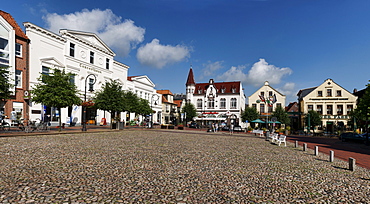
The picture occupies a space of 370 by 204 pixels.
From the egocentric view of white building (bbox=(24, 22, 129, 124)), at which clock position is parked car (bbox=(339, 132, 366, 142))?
The parked car is roughly at 12 o'clock from the white building.

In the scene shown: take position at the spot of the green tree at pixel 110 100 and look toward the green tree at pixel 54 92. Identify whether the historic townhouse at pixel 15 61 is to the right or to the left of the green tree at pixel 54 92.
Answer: right

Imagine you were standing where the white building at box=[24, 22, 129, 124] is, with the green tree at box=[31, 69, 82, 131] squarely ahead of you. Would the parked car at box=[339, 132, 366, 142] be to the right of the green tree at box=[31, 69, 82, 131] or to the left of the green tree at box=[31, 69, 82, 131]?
left

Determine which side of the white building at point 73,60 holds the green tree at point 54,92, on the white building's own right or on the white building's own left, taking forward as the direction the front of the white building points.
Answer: on the white building's own right
